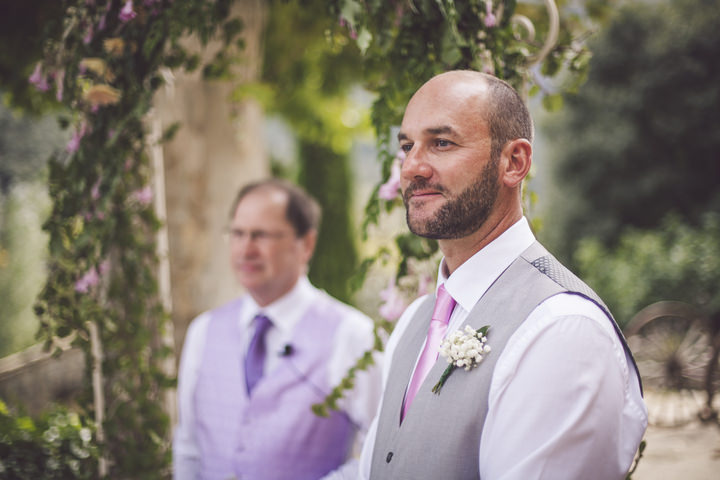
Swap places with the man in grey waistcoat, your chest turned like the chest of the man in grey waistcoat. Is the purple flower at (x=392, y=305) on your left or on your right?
on your right

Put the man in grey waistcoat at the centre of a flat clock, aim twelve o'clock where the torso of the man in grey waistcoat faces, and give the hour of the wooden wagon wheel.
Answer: The wooden wagon wheel is roughly at 5 o'clock from the man in grey waistcoat.

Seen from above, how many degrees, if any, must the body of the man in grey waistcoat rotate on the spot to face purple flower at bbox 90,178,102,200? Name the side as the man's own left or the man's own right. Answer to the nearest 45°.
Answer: approximately 90° to the man's own right

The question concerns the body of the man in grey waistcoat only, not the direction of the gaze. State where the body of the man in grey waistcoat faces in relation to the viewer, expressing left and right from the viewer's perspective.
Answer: facing the viewer and to the left of the viewer

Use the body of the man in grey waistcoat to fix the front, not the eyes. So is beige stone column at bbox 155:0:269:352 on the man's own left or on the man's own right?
on the man's own right

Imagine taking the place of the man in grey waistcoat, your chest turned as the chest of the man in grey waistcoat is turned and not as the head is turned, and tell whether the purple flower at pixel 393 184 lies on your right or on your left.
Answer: on your right

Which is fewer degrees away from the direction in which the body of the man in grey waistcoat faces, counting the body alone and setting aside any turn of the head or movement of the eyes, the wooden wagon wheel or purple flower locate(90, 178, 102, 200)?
the purple flower
